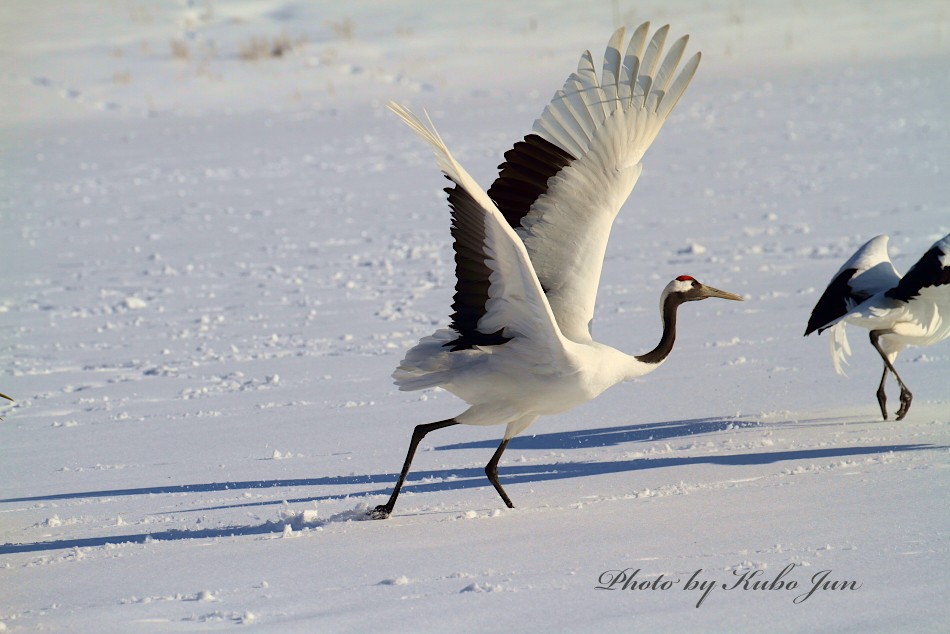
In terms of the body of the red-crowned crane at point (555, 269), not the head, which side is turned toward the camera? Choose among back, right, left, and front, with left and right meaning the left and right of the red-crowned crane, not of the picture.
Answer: right

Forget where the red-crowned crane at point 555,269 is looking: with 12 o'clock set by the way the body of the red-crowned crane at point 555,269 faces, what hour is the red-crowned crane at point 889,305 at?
the red-crowned crane at point 889,305 is roughly at 11 o'clock from the red-crowned crane at point 555,269.
